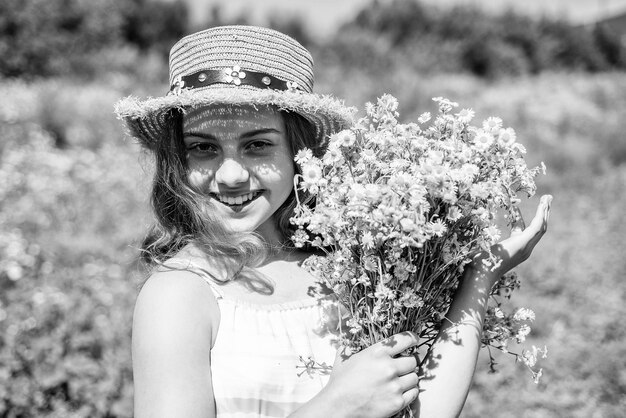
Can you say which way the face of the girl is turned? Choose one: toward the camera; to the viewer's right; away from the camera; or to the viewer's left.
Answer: toward the camera

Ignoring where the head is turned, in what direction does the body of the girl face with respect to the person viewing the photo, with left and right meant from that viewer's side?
facing the viewer and to the right of the viewer
